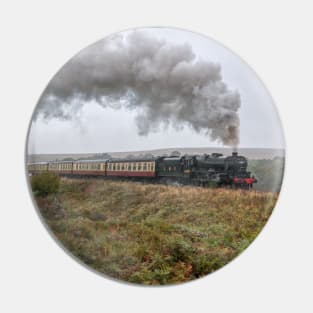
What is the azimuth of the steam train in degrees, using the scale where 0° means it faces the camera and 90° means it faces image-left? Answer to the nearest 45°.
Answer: approximately 315°
